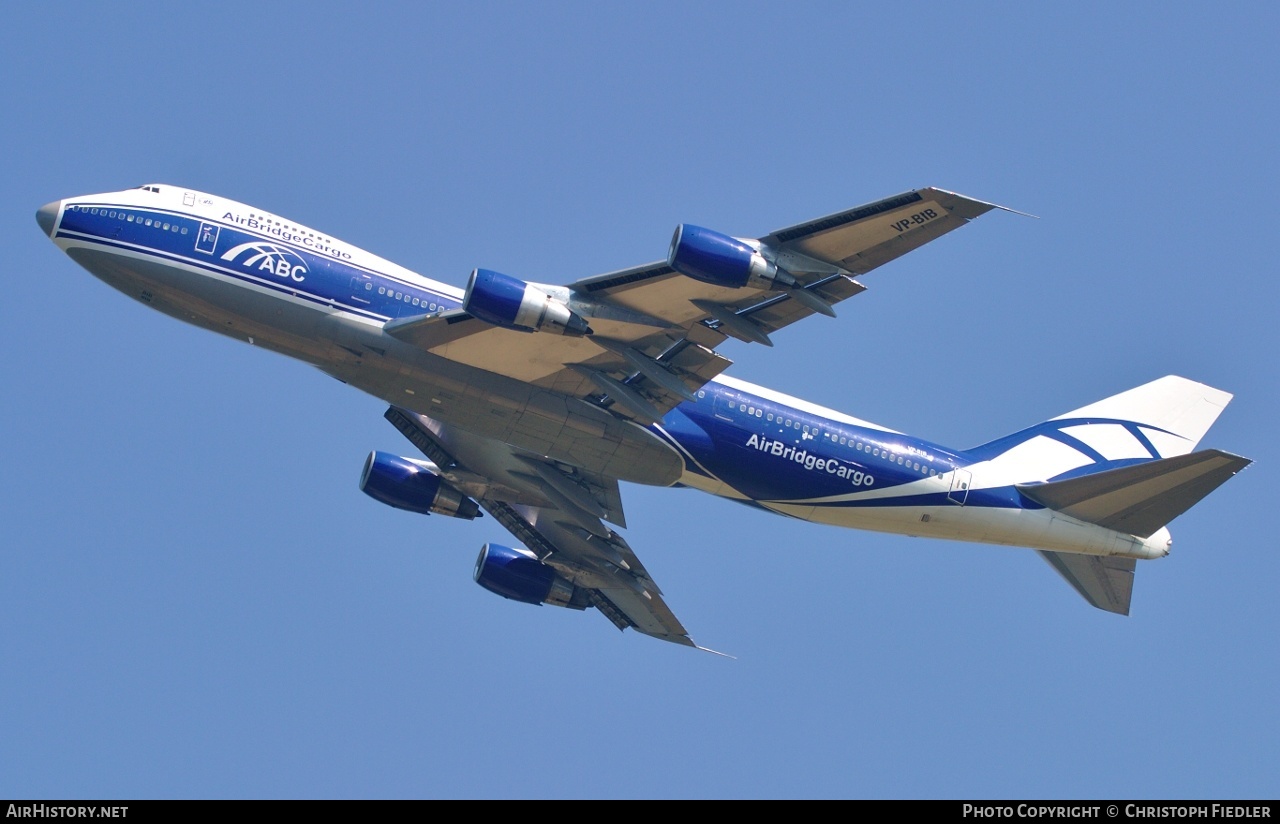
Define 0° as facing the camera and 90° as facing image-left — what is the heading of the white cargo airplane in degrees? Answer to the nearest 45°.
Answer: approximately 90°
